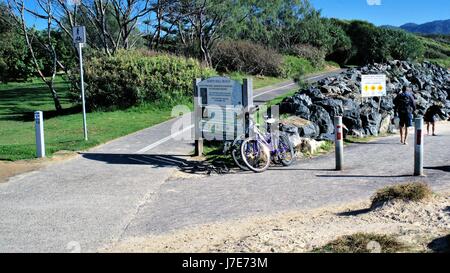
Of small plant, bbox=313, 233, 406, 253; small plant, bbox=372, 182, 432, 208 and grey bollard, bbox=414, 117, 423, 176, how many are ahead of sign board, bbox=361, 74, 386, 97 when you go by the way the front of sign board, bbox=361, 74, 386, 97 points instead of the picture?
3

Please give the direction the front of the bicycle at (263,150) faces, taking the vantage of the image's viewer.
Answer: facing the viewer and to the left of the viewer

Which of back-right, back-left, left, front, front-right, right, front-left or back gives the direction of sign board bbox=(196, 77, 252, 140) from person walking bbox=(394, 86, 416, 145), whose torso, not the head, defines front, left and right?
back-left

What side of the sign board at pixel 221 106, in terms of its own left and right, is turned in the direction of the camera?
front

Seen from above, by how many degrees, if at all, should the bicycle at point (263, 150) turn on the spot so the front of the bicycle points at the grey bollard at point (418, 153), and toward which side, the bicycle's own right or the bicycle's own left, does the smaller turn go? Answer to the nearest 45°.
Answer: approximately 135° to the bicycle's own left

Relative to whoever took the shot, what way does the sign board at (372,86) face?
facing the viewer

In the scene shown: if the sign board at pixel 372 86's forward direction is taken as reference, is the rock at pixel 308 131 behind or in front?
in front

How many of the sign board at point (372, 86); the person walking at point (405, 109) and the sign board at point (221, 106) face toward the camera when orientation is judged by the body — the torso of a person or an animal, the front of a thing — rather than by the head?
2
